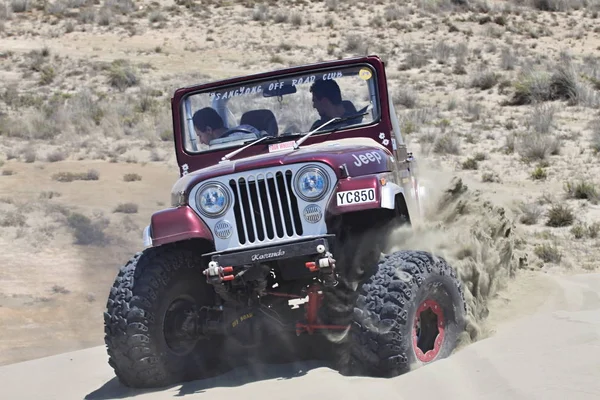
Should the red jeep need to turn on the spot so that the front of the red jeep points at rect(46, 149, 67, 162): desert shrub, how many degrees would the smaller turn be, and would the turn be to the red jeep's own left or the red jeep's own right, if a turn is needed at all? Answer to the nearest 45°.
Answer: approximately 180°

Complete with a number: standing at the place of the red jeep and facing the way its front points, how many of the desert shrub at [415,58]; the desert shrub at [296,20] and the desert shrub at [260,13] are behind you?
3

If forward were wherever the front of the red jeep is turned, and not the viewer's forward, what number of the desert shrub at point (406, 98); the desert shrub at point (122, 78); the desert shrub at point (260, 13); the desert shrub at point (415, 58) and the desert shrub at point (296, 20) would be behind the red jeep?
5

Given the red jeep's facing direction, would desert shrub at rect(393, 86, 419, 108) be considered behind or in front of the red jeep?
behind

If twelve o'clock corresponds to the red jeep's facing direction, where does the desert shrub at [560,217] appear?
The desert shrub is roughly at 7 o'clock from the red jeep.

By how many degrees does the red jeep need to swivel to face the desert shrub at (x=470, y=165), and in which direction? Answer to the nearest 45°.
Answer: approximately 180°

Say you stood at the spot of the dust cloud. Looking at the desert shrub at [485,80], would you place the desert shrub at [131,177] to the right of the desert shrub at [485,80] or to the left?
left

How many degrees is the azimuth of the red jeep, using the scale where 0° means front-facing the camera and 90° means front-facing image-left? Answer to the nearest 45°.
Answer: approximately 0°

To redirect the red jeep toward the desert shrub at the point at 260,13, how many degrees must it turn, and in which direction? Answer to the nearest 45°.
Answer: approximately 180°

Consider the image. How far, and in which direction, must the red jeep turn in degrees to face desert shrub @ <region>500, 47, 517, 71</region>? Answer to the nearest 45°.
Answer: approximately 180°

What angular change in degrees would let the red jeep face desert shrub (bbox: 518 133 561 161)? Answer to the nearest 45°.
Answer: approximately 135° to its left

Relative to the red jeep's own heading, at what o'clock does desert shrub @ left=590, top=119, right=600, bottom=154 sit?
The desert shrub is roughly at 7 o'clock from the red jeep.

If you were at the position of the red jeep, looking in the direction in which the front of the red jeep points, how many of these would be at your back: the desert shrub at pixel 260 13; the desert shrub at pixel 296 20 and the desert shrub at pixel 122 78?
3

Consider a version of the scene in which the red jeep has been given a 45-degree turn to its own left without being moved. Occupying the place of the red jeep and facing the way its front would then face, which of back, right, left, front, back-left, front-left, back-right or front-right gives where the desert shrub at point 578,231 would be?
left
